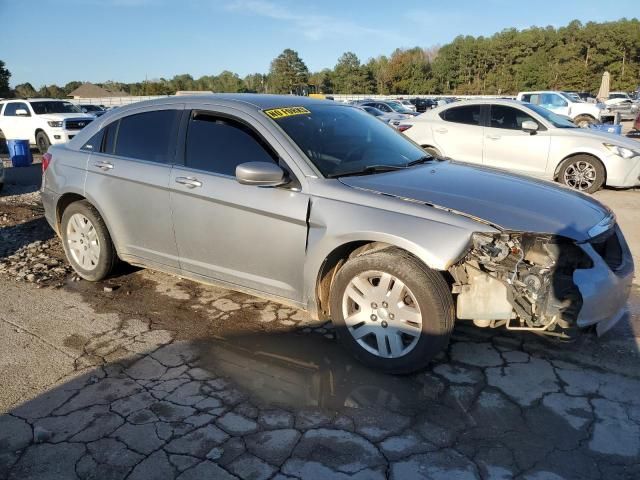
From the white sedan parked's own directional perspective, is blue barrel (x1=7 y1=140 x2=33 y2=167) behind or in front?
behind

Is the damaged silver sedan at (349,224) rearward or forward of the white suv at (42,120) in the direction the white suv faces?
forward

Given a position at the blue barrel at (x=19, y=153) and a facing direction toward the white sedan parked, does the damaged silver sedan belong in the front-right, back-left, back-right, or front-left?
front-right

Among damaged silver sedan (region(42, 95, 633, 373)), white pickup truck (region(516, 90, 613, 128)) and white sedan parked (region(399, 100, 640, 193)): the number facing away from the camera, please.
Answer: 0

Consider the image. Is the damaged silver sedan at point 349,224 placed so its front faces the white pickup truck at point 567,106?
no

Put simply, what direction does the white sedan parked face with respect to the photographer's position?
facing the viewer and to the right of the viewer

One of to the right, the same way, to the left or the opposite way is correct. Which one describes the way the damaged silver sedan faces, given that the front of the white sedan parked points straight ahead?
the same way

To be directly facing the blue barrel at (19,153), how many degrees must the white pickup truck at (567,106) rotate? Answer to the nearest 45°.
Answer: approximately 90° to its right
